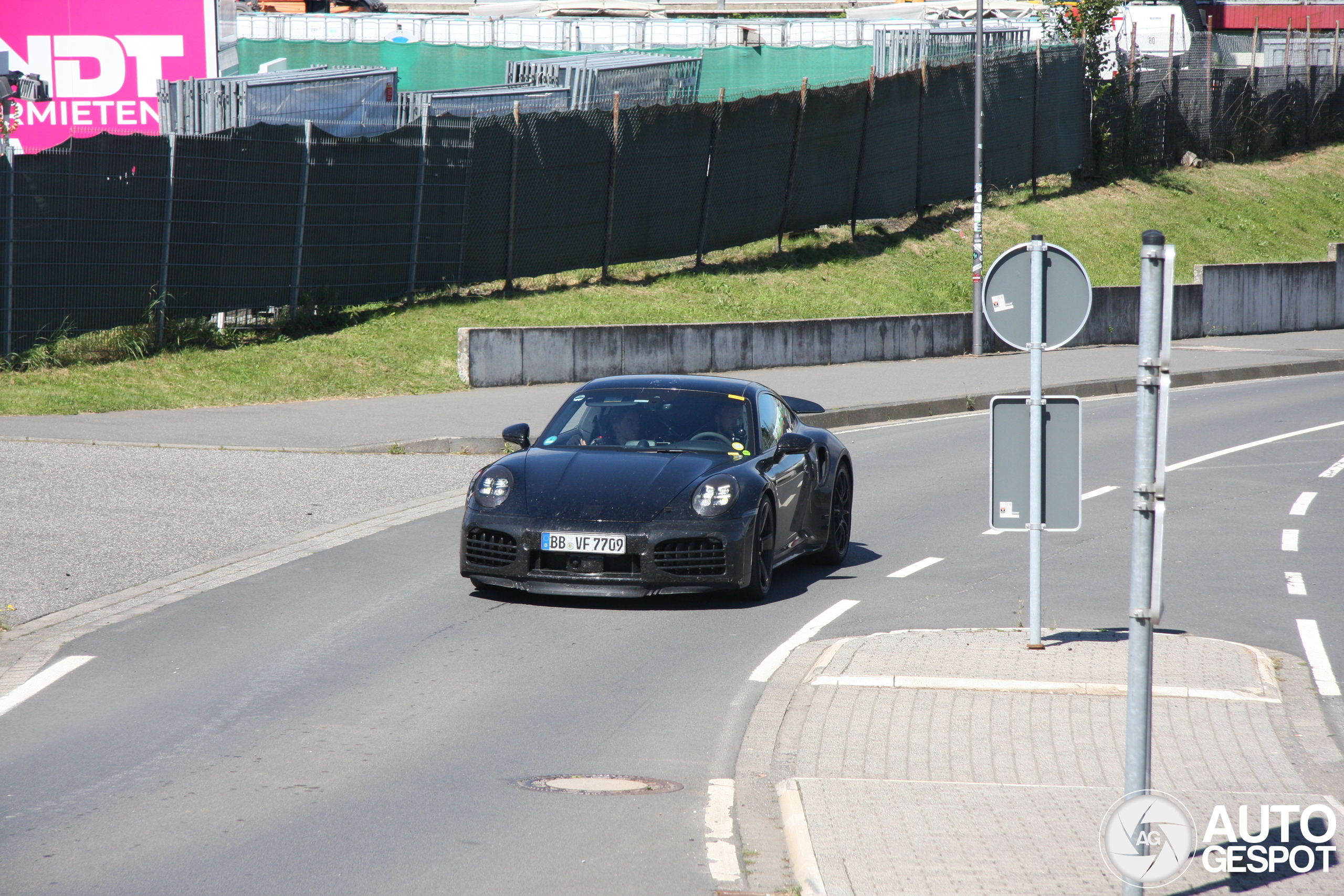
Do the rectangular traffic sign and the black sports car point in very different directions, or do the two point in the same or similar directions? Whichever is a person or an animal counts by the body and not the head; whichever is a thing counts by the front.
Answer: very different directions

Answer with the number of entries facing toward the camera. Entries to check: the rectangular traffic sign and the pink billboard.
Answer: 1

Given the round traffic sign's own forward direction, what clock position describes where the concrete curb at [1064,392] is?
The concrete curb is roughly at 12 o'clock from the round traffic sign.

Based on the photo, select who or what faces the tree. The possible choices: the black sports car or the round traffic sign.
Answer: the round traffic sign

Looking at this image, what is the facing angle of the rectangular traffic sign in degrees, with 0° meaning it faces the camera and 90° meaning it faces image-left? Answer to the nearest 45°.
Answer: approximately 180°

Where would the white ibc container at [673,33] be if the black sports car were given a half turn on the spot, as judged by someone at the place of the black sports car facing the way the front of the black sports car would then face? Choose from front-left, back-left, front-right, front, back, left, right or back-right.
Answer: front

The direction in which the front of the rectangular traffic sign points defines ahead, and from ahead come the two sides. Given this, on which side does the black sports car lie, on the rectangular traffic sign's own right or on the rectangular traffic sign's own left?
on the rectangular traffic sign's own left

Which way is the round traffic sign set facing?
away from the camera
